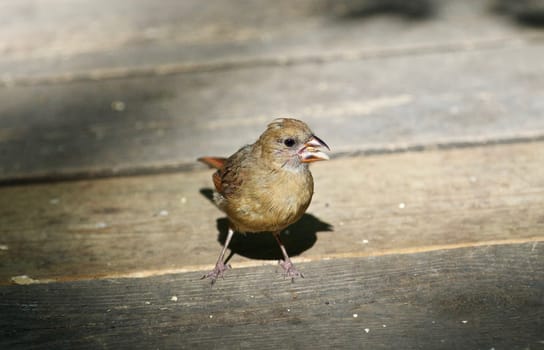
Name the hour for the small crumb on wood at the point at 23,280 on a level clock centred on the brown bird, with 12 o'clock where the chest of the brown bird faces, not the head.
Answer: The small crumb on wood is roughly at 4 o'clock from the brown bird.

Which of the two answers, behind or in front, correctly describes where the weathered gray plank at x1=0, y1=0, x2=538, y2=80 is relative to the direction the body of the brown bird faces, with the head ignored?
behind

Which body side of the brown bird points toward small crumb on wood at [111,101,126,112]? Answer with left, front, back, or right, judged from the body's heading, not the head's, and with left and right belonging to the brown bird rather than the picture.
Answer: back

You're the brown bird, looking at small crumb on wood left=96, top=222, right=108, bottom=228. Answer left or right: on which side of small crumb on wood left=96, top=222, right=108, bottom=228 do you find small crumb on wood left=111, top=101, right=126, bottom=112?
right

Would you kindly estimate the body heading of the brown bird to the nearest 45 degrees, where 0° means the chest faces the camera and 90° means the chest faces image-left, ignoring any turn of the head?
approximately 315°
